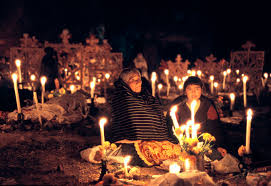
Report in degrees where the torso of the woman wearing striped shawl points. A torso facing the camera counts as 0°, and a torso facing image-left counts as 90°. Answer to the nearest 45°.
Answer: approximately 315°
